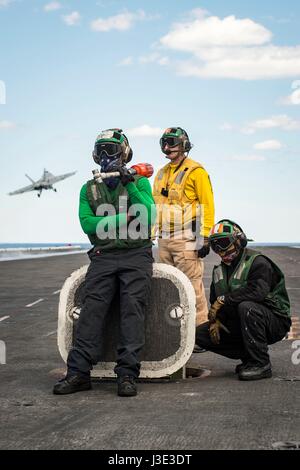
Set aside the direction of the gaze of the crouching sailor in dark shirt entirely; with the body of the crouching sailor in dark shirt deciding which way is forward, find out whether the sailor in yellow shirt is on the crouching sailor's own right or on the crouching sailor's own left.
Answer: on the crouching sailor's own right

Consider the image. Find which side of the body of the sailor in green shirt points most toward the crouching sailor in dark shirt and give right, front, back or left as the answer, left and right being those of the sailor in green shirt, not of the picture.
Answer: left

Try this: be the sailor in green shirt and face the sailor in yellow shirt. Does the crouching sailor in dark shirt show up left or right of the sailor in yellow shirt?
right

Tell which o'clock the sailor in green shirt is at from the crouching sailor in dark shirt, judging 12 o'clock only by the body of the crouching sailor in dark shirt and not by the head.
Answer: The sailor in green shirt is roughly at 1 o'clock from the crouching sailor in dark shirt.

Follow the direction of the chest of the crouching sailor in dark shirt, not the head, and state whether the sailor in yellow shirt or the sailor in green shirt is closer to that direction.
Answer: the sailor in green shirt

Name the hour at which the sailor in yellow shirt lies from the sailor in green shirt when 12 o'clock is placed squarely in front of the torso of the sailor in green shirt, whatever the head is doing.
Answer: The sailor in yellow shirt is roughly at 7 o'clock from the sailor in green shirt.

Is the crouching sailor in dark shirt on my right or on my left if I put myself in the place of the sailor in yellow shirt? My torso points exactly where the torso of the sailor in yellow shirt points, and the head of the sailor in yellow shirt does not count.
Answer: on my left

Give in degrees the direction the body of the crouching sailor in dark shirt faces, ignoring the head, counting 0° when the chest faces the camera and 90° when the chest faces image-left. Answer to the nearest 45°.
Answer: approximately 45°

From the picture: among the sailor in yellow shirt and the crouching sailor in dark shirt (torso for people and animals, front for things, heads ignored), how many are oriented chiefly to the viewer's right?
0
